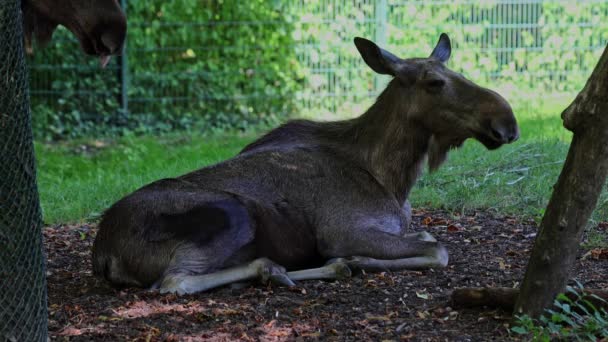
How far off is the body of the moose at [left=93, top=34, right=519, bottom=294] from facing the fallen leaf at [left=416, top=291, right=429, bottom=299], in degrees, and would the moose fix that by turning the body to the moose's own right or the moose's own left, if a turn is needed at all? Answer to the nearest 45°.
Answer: approximately 45° to the moose's own right

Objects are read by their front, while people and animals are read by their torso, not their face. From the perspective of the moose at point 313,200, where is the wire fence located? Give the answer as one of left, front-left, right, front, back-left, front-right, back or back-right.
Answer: left

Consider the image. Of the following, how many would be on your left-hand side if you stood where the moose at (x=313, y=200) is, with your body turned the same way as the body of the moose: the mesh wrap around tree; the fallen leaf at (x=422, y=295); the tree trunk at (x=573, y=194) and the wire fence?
1

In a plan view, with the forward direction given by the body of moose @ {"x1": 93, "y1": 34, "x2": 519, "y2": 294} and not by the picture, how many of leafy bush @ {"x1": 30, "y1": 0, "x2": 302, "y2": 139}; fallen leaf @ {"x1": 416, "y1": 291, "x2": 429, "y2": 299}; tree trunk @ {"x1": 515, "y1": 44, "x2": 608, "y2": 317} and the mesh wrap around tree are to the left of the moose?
1

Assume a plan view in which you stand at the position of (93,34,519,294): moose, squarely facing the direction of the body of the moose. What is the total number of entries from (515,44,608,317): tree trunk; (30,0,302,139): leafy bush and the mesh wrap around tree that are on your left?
1

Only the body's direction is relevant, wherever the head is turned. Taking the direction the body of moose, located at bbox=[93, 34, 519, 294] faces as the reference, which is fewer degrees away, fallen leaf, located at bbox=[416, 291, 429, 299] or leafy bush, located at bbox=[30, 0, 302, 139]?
the fallen leaf

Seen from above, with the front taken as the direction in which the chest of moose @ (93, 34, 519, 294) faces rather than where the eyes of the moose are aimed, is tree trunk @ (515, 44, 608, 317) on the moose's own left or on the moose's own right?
on the moose's own right

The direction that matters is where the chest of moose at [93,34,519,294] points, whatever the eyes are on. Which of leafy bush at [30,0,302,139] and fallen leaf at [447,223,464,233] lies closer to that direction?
the fallen leaf

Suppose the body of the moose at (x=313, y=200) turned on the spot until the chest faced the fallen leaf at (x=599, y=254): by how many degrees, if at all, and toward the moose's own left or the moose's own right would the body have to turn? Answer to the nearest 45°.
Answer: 0° — it already faces it

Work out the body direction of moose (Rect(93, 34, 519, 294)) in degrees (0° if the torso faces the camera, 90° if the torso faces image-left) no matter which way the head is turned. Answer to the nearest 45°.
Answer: approximately 270°

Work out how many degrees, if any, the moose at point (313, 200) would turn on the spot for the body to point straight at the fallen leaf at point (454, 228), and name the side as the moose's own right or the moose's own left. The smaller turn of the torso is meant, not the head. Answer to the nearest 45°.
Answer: approximately 45° to the moose's own left

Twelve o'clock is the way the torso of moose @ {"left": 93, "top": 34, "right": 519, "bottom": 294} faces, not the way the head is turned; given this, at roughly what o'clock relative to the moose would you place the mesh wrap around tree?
The mesh wrap around tree is roughly at 4 o'clock from the moose.

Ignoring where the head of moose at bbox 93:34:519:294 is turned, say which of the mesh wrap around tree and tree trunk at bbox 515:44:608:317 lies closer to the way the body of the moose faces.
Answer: the tree trunk
